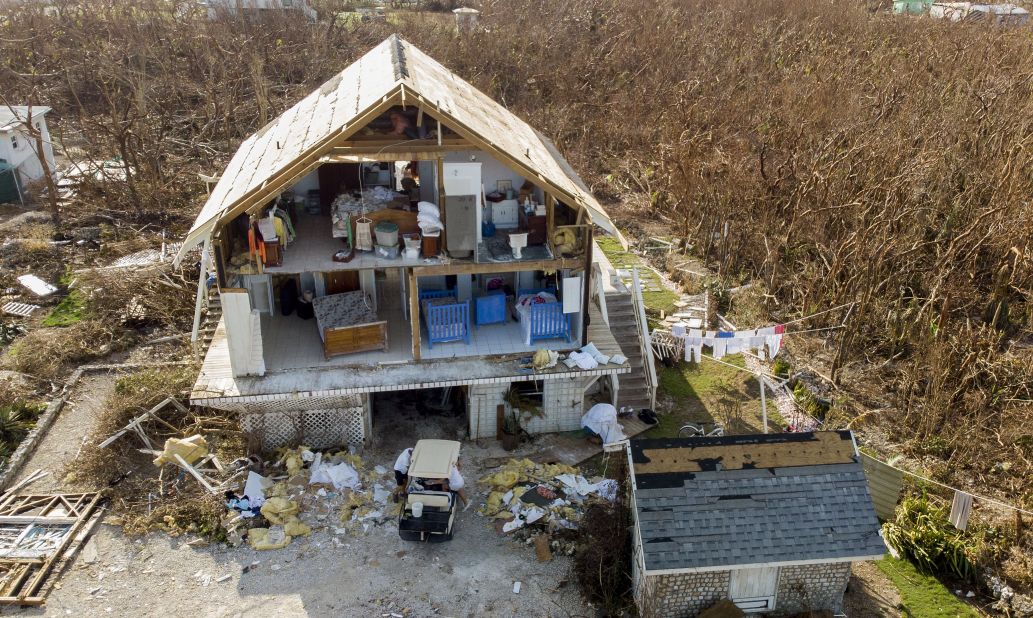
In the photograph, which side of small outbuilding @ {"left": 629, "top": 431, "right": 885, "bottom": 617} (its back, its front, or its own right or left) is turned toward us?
front

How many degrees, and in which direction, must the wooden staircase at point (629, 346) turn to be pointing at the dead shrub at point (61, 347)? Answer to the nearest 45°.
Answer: approximately 90° to its right

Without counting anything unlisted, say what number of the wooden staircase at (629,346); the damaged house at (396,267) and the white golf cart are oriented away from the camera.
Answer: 1

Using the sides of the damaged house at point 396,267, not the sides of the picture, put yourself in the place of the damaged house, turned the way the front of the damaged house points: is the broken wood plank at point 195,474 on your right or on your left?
on your right

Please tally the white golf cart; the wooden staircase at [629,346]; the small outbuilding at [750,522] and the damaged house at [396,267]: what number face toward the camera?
3

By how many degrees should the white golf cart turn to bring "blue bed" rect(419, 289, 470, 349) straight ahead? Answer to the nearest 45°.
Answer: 0° — it already faces it

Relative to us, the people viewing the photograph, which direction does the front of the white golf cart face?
facing away from the viewer

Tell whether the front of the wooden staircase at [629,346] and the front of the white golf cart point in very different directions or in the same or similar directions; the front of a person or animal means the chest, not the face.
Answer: very different directions

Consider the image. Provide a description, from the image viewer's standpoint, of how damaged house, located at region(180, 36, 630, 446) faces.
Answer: facing the viewer

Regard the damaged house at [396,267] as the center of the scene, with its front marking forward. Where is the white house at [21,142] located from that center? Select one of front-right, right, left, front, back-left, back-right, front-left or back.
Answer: back-right

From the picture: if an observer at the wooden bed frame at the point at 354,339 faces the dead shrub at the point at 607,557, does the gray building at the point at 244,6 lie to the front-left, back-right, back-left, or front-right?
back-left

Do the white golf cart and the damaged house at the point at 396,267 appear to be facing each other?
yes
